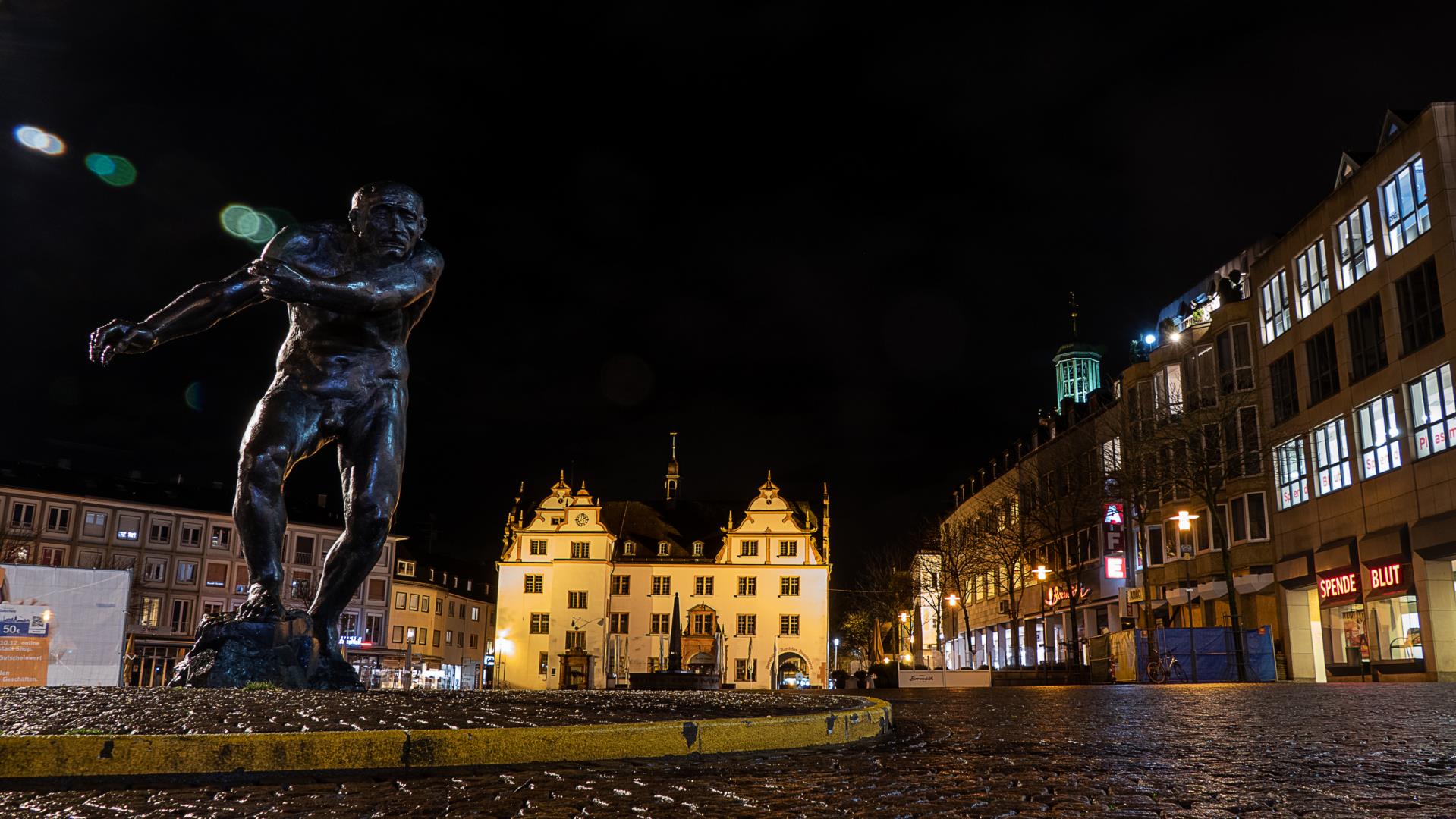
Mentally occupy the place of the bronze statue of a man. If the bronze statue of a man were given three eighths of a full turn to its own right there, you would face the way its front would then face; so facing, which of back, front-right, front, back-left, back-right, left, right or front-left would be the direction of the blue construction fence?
right

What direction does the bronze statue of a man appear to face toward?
toward the camera

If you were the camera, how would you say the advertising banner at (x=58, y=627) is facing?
facing the viewer

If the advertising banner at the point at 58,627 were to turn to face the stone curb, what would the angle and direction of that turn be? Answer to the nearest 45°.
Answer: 0° — it already faces it

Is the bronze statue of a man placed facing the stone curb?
yes

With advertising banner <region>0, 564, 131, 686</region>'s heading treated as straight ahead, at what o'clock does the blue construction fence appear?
The blue construction fence is roughly at 9 o'clock from the advertising banner.

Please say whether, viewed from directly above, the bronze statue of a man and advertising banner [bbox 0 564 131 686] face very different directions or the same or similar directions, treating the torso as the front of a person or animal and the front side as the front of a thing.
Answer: same or similar directions

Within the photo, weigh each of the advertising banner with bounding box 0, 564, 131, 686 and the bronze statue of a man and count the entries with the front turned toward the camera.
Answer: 2

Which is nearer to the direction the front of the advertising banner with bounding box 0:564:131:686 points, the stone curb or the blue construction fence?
the stone curb
